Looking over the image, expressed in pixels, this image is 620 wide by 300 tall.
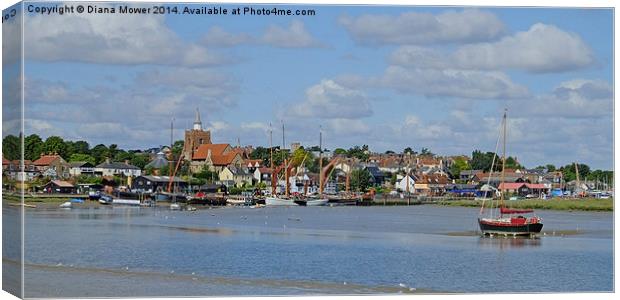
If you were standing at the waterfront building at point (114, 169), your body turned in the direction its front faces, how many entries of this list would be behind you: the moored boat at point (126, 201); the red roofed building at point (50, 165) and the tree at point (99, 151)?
1

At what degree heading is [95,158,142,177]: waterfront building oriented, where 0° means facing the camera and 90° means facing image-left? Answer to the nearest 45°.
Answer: approximately 0°

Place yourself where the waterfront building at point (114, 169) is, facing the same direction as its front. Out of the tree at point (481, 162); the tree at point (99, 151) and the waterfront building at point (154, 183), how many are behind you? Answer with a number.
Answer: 1

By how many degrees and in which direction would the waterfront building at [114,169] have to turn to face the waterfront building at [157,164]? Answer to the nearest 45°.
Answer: approximately 135° to its left

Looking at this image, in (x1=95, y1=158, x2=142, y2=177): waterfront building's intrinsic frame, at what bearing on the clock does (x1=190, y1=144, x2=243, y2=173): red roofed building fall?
The red roofed building is roughly at 10 o'clock from the waterfront building.

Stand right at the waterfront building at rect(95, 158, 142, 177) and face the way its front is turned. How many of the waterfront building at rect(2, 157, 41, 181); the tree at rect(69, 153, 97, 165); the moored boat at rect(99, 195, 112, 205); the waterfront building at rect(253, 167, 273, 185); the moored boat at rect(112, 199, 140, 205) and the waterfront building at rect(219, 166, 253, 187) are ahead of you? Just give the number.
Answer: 2

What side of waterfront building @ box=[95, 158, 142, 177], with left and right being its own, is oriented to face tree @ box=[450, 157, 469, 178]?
left
